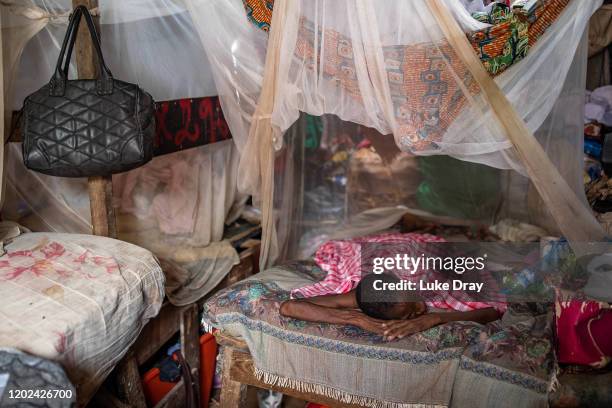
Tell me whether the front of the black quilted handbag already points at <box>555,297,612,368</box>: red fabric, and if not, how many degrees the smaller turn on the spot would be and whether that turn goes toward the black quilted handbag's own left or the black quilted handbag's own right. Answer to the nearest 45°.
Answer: approximately 45° to the black quilted handbag's own left

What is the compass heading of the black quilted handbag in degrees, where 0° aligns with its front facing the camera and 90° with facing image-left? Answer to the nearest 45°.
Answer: approximately 0°

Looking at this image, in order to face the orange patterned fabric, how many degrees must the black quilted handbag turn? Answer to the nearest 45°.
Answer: approximately 90° to its left

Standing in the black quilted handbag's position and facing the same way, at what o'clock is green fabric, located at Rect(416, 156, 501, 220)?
The green fabric is roughly at 8 o'clock from the black quilted handbag.

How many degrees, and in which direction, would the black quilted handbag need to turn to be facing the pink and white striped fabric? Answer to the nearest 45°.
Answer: approximately 90° to its left

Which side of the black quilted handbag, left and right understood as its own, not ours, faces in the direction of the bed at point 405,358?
left
